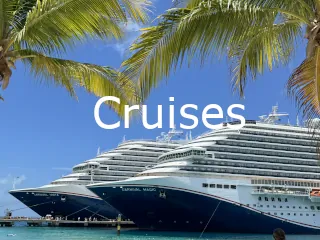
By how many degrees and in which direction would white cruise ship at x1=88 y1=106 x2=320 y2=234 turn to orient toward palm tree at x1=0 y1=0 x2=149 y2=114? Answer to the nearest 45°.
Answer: approximately 45° to its left
